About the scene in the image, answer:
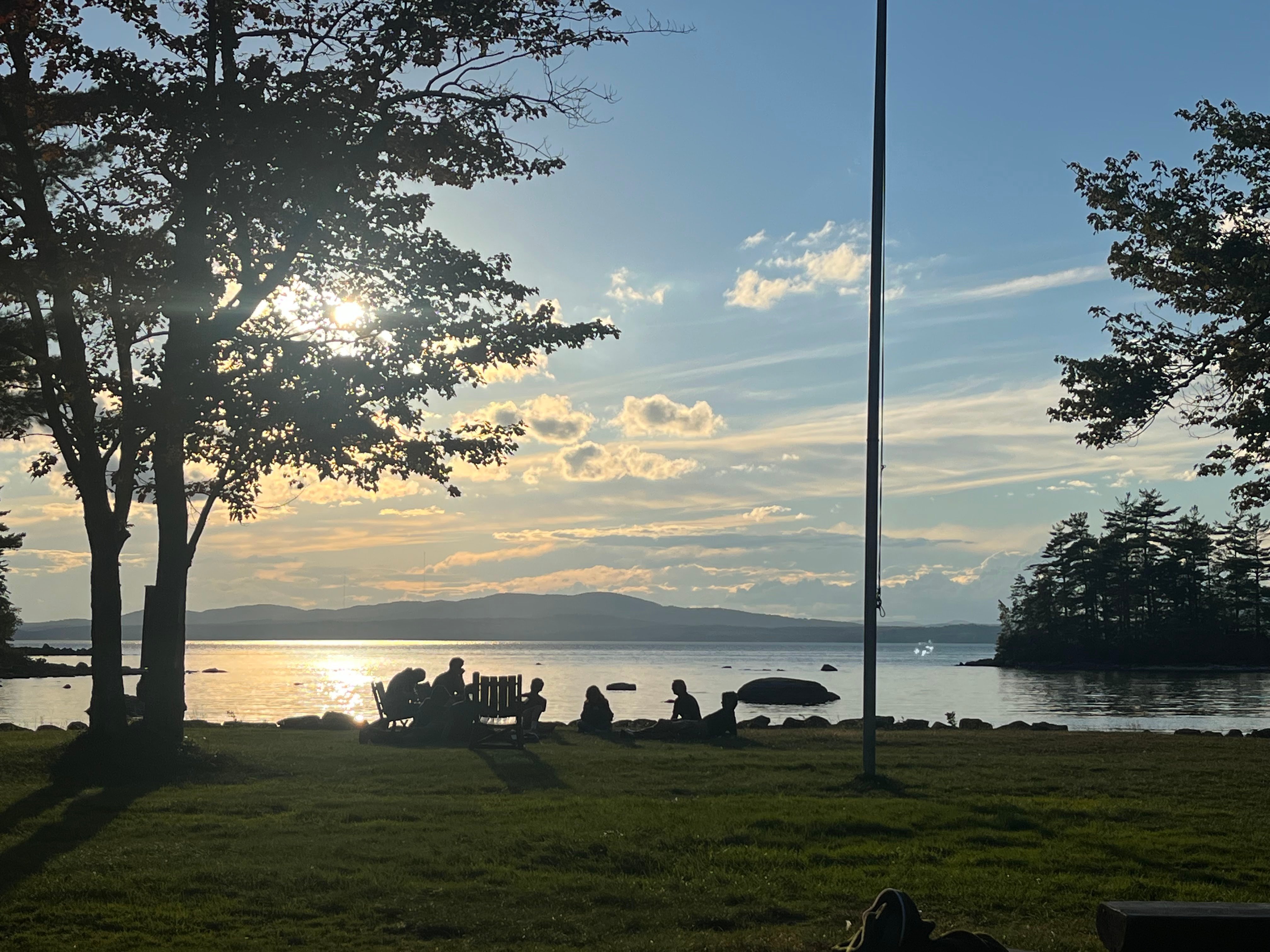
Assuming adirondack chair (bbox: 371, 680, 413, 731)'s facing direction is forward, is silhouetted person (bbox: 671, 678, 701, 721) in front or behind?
in front

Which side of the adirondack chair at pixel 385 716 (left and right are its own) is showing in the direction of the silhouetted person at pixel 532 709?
front

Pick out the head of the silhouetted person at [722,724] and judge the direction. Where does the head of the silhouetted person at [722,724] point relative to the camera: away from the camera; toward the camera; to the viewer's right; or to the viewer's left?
to the viewer's left

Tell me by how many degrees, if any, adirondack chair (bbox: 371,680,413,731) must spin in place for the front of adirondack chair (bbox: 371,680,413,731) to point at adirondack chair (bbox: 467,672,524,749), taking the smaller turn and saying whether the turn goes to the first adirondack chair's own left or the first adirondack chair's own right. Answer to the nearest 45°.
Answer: approximately 45° to the first adirondack chair's own right

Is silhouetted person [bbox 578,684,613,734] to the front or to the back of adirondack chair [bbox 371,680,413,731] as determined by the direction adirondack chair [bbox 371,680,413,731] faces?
to the front

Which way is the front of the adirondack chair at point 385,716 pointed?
to the viewer's right
